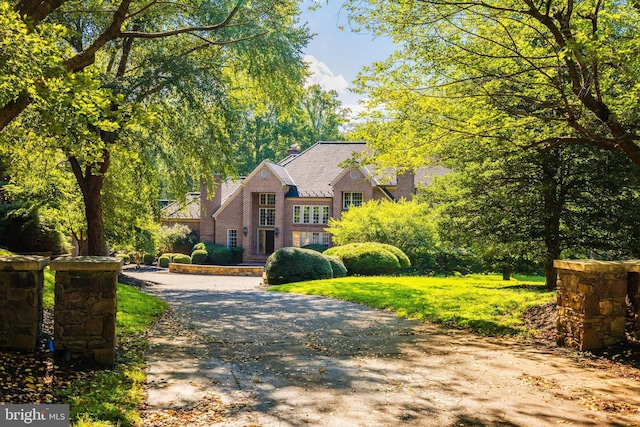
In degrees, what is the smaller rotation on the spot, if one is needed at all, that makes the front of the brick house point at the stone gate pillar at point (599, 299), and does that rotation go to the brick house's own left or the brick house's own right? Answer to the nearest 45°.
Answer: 0° — it already faces it

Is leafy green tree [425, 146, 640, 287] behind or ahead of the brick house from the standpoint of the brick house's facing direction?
ahead

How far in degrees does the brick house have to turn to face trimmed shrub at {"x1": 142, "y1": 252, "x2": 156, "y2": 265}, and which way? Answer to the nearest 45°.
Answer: approximately 90° to its right

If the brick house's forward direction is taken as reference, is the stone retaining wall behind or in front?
in front

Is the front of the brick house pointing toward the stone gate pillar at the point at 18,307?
yes

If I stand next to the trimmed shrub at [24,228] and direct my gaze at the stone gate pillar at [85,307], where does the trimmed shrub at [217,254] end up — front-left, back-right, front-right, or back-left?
back-left

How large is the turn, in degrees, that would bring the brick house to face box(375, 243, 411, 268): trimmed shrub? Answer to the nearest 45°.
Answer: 0° — it already faces it

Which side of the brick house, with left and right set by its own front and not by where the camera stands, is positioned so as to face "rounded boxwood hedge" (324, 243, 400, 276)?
front

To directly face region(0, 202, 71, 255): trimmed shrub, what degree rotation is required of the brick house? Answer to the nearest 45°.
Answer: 0° — it already faces it

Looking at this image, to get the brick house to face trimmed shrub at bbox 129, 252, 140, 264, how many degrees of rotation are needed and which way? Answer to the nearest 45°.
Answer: approximately 90° to its right

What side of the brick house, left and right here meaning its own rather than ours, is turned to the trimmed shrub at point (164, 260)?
right

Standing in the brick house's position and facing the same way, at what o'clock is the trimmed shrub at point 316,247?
The trimmed shrub is roughly at 11 o'clock from the brick house.

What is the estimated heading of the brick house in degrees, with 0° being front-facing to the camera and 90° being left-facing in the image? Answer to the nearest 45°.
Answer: approximately 0°

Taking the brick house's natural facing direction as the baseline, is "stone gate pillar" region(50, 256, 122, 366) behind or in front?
in front
